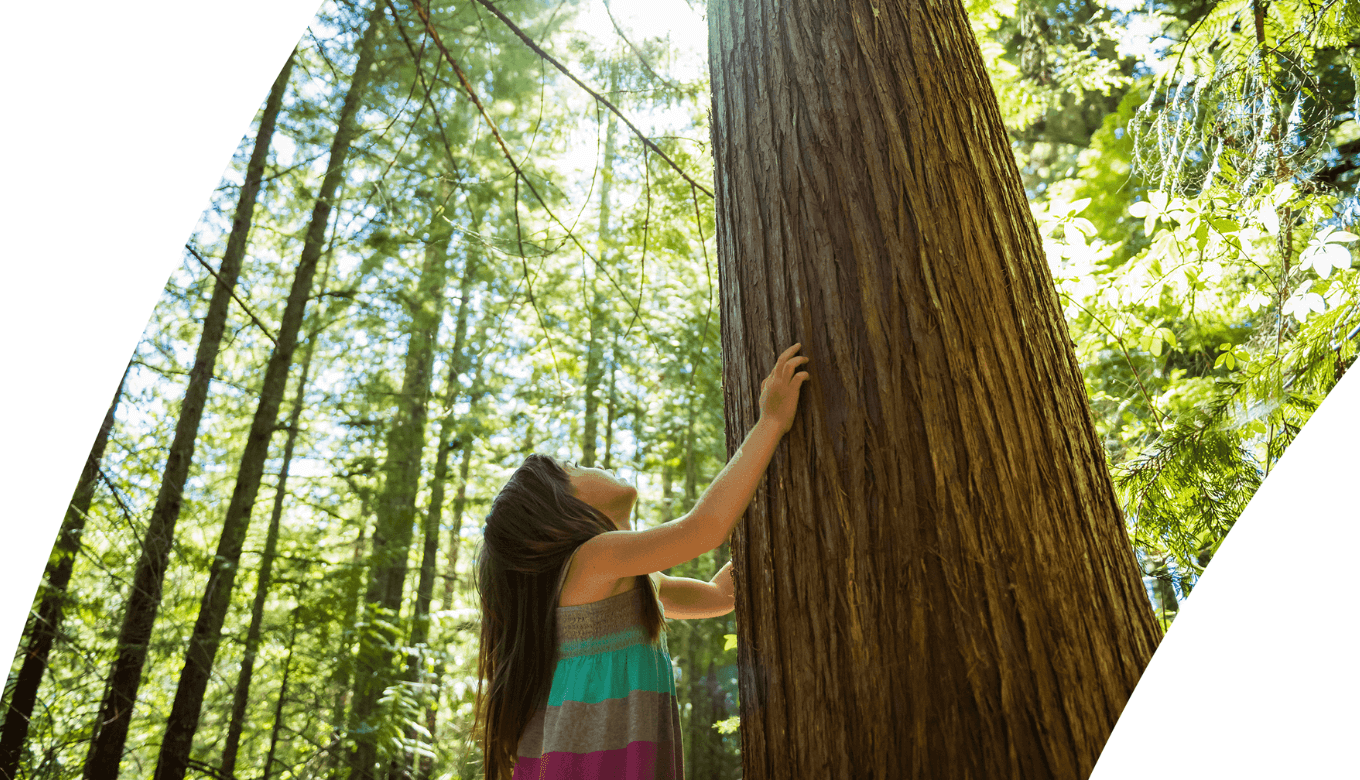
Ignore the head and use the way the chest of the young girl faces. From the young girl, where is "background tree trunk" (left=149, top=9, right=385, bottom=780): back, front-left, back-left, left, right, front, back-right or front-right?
back-left

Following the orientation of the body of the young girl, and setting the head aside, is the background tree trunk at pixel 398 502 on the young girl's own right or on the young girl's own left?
on the young girl's own left

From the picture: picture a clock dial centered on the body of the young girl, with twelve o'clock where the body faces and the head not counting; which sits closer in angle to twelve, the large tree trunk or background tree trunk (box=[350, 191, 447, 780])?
the large tree trunk

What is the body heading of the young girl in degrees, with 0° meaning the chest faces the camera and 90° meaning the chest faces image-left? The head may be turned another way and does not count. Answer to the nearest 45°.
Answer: approximately 270°

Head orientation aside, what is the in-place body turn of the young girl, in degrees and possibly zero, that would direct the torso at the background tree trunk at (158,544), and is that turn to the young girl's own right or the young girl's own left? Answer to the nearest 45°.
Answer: approximately 135° to the young girl's own left

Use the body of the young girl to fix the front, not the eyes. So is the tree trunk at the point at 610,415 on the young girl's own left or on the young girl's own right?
on the young girl's own left

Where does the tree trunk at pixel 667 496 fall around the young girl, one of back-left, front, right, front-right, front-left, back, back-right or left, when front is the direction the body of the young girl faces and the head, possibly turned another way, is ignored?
left
